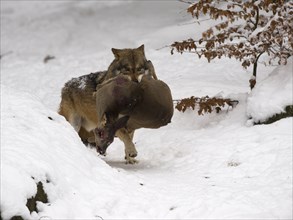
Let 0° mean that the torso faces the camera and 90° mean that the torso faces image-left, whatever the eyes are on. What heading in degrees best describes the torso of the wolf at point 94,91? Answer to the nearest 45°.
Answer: approximately 315°

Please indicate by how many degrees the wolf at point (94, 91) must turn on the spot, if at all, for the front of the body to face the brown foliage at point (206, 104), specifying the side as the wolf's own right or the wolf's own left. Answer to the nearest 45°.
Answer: approximately 45° to the wolf's own left
